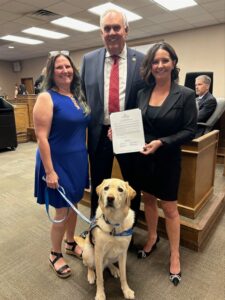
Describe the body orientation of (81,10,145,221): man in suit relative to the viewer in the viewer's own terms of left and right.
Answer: facing the viewer

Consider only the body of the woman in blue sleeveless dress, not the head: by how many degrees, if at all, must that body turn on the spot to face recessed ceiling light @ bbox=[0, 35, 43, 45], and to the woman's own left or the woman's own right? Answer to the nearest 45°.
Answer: approximately 135° to the woman's own left

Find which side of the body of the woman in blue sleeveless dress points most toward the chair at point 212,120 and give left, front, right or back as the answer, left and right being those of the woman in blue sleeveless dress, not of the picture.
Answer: left

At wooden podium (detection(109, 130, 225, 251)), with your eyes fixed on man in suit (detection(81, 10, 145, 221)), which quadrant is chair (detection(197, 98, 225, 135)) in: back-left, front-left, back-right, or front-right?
back-right

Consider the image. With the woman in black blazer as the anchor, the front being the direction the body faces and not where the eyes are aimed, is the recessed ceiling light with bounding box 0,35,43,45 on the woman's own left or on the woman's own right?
on the woman's own right

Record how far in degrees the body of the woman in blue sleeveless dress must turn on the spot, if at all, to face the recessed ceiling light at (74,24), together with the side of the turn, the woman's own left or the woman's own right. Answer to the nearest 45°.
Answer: approximately 135° to the woman's own left

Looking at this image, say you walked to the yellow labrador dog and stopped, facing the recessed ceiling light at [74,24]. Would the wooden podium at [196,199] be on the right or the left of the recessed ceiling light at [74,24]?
right

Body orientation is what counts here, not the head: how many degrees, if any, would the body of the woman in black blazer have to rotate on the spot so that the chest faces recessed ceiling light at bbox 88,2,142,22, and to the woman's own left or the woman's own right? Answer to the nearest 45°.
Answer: approximately 135° to the woman's own right

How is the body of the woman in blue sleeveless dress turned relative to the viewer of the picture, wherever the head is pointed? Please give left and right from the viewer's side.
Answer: facing the viewer and to the right of the viewer
